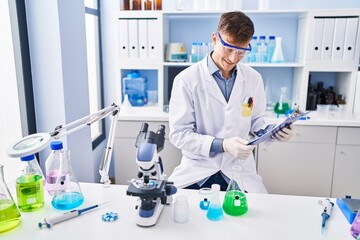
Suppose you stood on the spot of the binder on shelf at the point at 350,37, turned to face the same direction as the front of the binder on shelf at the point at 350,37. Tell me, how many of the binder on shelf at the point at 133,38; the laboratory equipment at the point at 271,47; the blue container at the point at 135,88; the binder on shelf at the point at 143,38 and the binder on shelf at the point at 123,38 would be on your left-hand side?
0

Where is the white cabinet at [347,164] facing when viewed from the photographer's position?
facing the viewer

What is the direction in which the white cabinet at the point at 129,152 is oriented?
toward the camera

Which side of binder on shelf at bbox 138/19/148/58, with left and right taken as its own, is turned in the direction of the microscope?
front

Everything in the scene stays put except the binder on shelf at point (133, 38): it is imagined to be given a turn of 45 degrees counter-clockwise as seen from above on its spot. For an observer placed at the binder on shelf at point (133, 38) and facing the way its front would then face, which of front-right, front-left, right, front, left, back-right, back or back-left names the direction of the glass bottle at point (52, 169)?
front-right

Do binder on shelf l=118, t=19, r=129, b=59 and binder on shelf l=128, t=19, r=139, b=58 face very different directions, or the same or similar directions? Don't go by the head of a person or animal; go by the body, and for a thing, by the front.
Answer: same or similar directions

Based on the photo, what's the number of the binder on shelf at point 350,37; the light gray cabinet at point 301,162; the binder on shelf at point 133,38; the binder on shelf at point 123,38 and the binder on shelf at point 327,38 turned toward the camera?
5

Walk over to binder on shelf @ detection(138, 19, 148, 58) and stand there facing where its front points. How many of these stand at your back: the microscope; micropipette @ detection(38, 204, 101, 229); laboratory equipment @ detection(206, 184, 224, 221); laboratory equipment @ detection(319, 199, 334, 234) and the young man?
0

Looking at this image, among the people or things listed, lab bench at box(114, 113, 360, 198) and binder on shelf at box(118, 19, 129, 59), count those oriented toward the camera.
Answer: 2

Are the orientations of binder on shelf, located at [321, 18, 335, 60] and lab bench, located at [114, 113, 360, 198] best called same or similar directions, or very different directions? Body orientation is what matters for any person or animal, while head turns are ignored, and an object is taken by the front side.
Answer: same or similar directions

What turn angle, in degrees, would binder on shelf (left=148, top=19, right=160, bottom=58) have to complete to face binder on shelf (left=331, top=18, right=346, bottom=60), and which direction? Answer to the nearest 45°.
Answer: approximately 90° to its left

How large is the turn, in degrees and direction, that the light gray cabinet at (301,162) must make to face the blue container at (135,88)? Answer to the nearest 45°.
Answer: approximately 90° to its right

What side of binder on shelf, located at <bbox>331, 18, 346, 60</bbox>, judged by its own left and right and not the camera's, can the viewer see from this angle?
front

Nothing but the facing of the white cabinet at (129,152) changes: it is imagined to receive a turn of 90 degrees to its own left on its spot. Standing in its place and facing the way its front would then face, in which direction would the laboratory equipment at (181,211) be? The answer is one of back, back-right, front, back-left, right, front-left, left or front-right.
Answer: right

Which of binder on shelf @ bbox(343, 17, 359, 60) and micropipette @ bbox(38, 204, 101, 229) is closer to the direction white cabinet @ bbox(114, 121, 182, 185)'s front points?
the micropipette

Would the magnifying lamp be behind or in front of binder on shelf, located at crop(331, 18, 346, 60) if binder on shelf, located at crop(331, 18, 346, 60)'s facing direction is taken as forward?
in front
